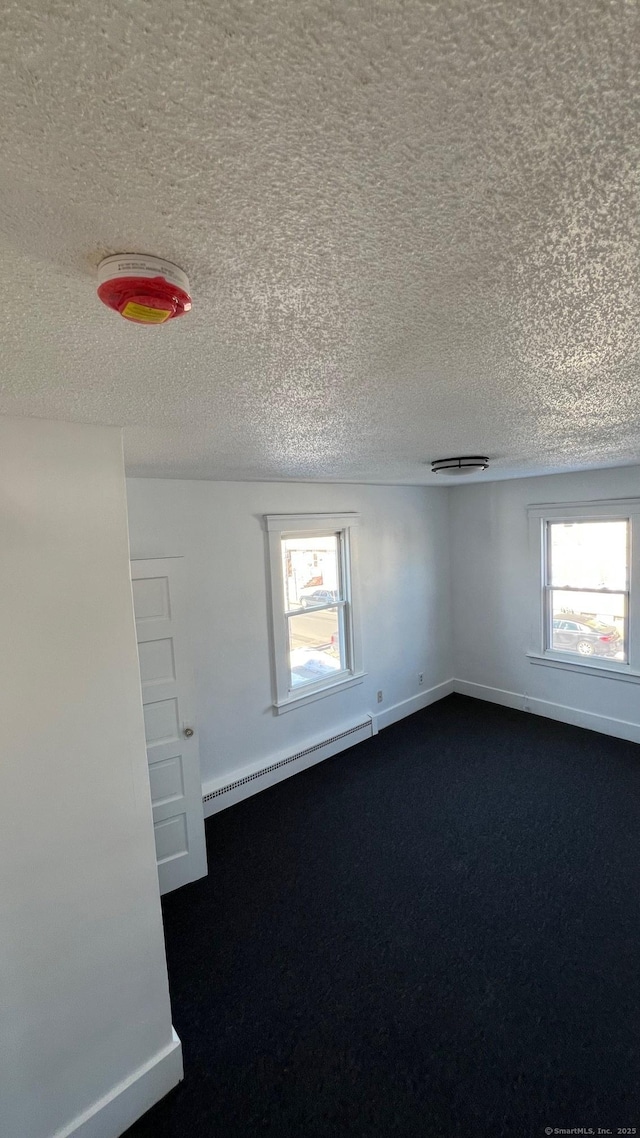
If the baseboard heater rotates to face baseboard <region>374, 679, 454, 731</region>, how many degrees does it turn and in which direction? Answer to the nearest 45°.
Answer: approximately 90° to its left

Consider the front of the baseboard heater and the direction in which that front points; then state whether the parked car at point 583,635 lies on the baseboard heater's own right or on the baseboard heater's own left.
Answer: on the baseboard heater's own left

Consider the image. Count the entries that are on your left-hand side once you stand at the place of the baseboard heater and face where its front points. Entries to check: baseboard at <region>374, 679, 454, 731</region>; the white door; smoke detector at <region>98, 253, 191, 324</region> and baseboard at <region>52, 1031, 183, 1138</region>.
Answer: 1

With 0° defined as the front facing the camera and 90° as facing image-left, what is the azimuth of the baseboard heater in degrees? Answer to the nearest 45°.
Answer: approximately 315°

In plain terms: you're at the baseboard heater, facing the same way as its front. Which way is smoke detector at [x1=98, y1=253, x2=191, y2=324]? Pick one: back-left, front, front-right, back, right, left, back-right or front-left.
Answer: front-right

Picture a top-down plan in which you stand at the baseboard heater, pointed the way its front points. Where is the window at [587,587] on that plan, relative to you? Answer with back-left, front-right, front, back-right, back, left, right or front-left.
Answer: front-left

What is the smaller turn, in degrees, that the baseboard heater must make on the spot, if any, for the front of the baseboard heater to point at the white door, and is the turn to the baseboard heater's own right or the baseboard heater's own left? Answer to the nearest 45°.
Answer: approximately 90° to the baseboard heater's own right

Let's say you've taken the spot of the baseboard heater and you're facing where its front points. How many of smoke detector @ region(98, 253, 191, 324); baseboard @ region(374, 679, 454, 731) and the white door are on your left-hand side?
1

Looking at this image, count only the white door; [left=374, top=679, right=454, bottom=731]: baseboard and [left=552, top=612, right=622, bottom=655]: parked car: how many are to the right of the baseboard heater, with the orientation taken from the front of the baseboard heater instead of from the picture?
1
